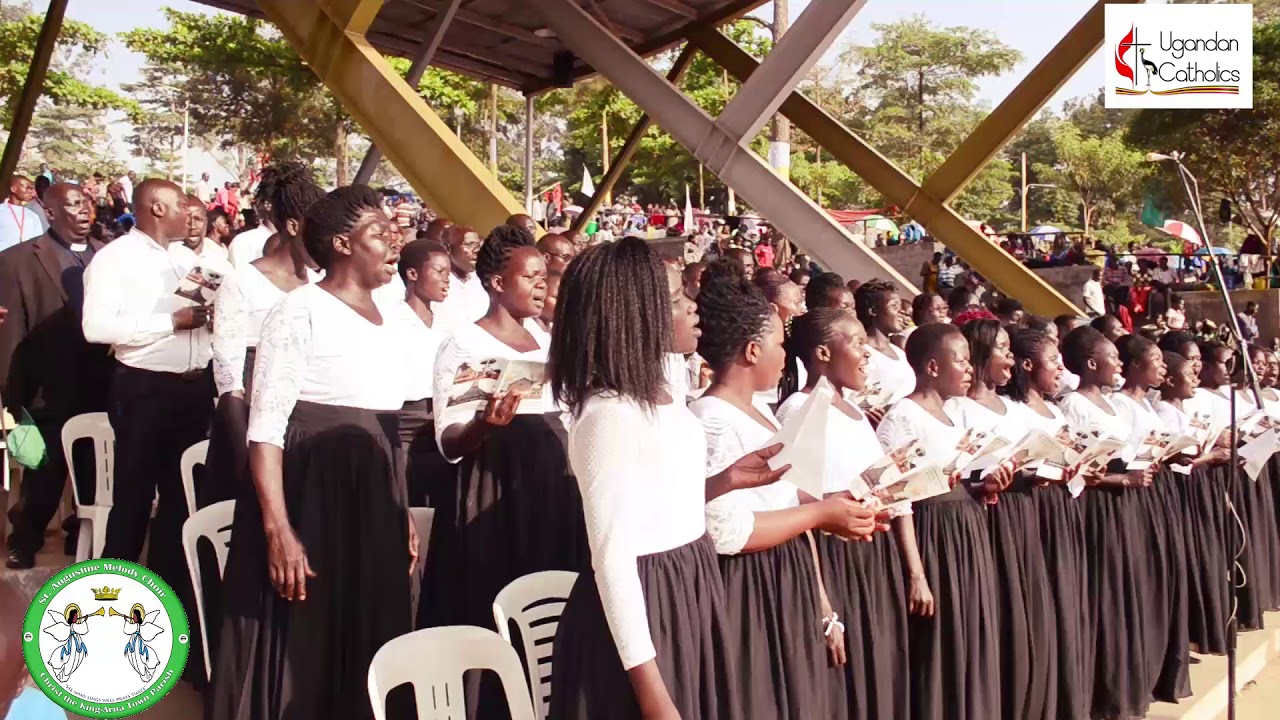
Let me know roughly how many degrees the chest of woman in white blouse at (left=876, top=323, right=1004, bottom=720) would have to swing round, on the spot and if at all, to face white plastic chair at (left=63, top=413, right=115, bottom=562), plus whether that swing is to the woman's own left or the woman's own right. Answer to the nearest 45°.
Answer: approximately 135° to the woman's own right

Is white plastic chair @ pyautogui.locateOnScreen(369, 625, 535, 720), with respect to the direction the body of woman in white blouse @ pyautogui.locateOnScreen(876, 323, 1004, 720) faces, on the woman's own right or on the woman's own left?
on the woman's own right

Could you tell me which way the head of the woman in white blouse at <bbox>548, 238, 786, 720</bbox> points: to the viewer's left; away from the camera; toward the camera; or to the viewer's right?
to the viewer's right

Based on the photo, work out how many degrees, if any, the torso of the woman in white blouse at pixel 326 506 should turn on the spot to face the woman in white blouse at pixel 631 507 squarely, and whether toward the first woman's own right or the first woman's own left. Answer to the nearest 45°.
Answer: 0° — they already face them

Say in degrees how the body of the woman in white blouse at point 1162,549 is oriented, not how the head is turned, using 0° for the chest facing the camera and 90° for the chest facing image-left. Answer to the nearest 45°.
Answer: approximately 315°

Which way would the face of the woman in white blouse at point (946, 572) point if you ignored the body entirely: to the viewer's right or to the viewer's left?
to the viewer's right

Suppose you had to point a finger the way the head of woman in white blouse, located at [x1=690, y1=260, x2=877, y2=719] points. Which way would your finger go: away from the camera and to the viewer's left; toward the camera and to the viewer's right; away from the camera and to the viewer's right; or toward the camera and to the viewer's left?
away from the camera and to the viewer's right

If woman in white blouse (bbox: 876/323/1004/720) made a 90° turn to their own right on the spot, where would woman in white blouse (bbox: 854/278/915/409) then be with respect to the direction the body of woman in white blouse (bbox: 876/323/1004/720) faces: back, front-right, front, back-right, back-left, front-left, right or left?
back-right
